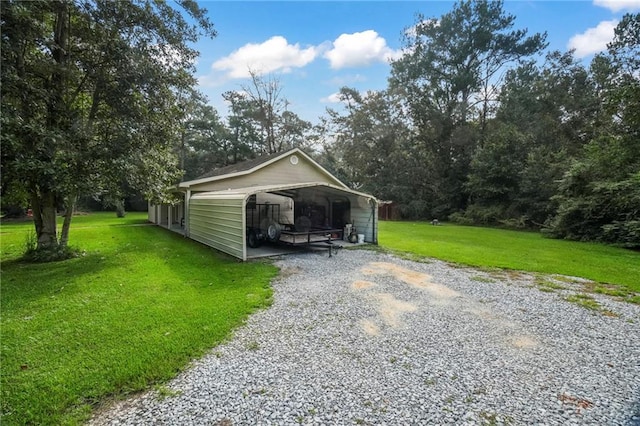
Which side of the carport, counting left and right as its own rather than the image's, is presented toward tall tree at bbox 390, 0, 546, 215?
left

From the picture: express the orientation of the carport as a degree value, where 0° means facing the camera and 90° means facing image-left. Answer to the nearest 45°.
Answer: approximately 315°

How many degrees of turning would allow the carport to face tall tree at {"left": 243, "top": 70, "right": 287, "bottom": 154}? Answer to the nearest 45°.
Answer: approximately 135° to its left

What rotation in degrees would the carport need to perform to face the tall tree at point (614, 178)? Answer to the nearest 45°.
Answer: approximately 45° to its left

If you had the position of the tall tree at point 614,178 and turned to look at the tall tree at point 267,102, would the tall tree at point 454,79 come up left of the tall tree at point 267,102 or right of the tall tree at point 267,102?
right

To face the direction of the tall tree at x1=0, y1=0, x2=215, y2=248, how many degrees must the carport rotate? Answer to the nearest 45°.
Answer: approximately 90° to its right
